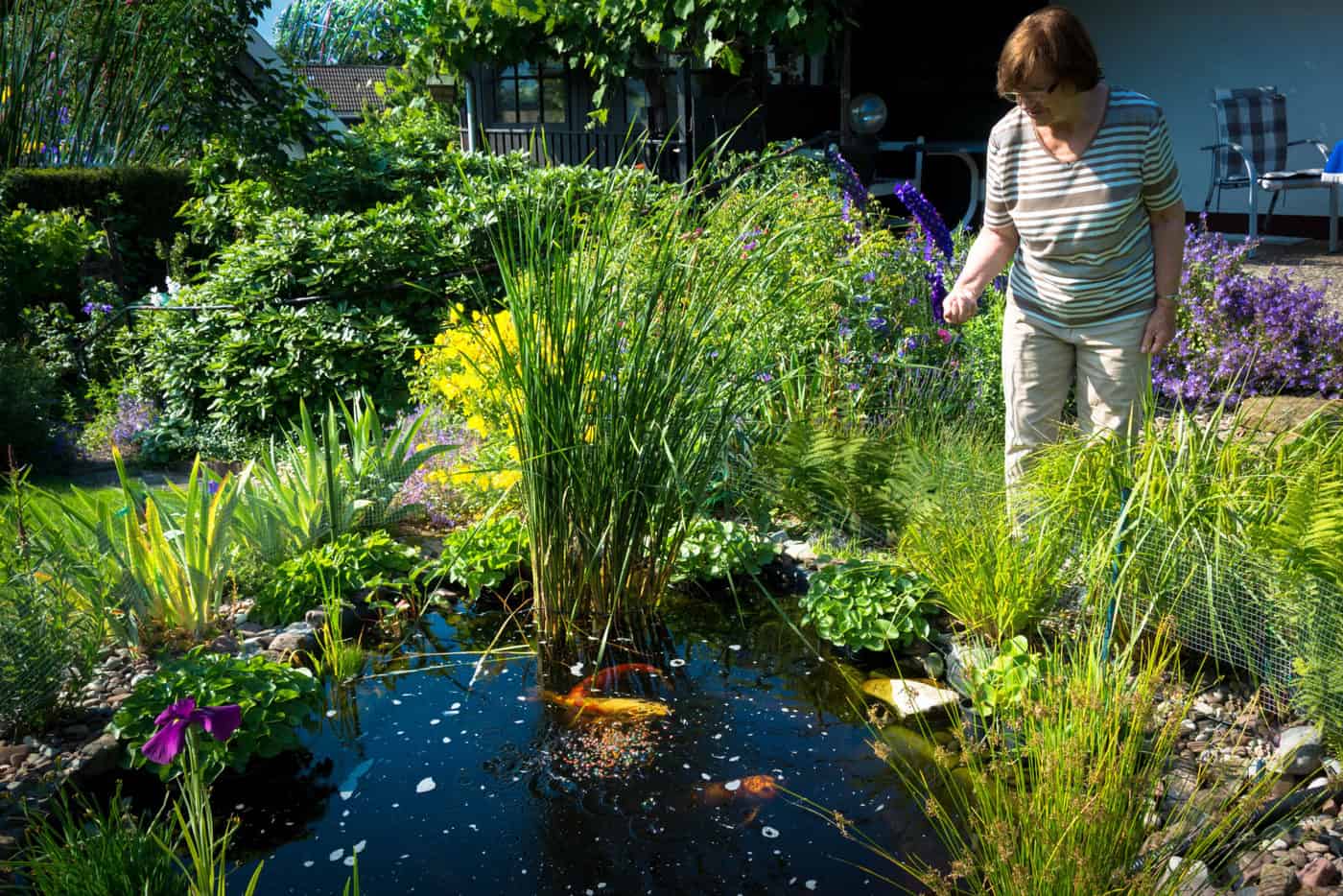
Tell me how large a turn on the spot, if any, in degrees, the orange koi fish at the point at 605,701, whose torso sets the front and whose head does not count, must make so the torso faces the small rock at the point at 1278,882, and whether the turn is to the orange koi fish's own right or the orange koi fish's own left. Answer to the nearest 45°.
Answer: approximately 45° to the orange koi fish's own right

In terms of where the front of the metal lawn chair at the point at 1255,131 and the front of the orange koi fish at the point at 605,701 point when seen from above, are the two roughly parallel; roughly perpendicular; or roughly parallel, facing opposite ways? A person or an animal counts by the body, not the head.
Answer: roughly perpendicular

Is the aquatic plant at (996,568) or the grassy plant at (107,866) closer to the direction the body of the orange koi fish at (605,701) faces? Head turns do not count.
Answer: the aquatic plant

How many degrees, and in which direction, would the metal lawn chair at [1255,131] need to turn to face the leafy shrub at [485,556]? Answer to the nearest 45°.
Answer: approximately 45° to its right

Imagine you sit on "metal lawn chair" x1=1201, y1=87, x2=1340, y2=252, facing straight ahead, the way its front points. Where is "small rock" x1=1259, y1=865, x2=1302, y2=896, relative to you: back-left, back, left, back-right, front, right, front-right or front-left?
front-right

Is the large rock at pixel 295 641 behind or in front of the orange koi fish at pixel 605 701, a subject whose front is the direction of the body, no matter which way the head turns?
behind

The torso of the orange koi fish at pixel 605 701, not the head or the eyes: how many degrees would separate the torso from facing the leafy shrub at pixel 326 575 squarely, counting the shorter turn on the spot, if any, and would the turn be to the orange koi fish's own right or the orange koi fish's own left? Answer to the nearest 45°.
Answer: approximately 135° to the orange koi fish's own left

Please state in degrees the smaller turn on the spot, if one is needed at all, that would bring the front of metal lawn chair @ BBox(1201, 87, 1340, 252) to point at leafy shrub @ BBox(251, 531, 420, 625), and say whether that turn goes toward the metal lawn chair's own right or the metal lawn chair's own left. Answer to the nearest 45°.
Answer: approximately 45° to the metal lawn chair's own right

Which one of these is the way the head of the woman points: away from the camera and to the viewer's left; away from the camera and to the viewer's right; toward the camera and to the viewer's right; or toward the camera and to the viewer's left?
toward the camera and to the viewer's left
